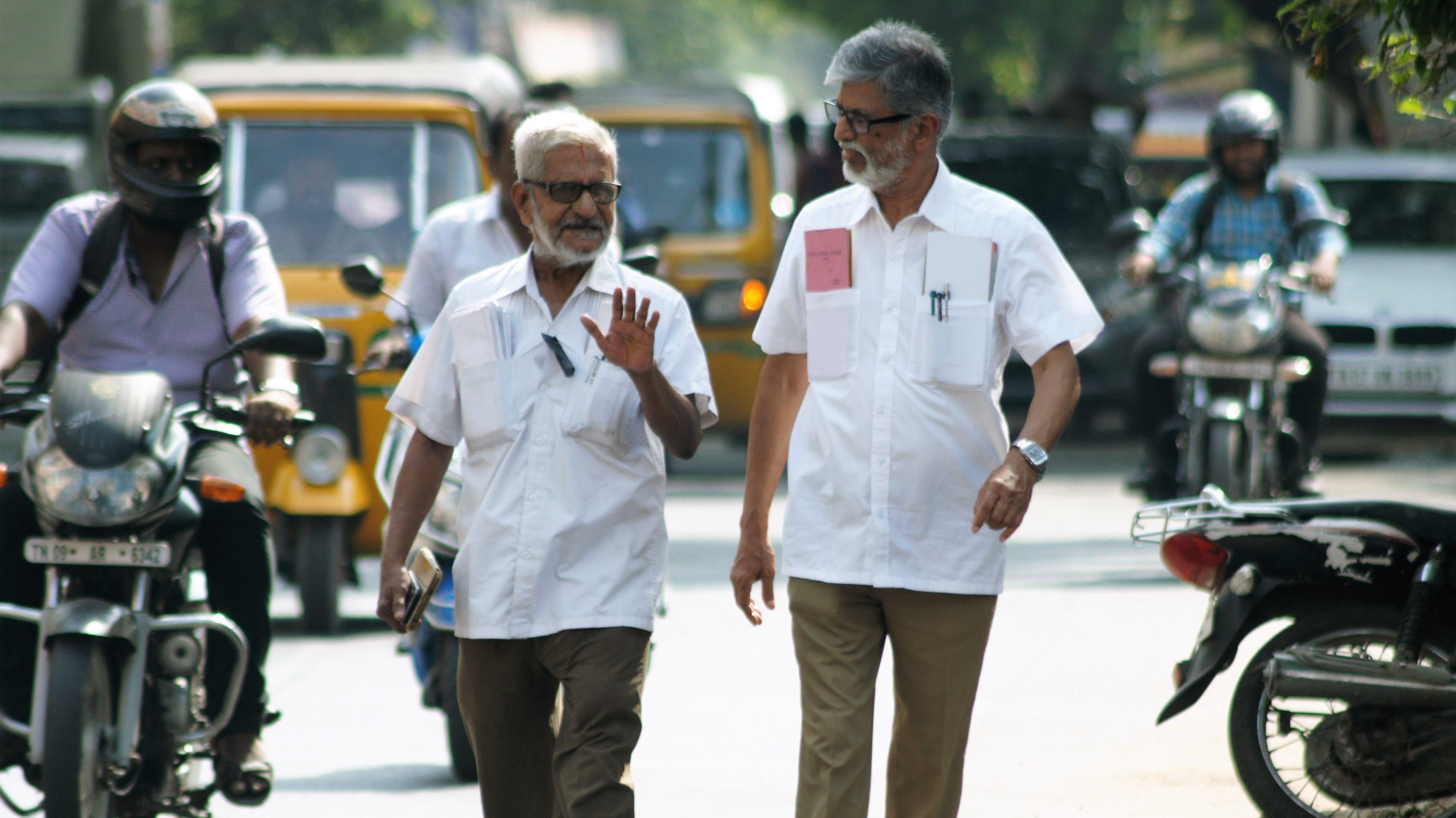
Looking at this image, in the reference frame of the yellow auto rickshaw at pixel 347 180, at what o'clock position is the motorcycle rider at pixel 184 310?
The motorcycle rider is roughly at 12 o'clock from the yellow auto rickshaw.

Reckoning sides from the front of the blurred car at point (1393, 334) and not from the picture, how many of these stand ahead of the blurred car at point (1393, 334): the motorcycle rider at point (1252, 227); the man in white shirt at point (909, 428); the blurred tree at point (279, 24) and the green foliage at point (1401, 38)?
3

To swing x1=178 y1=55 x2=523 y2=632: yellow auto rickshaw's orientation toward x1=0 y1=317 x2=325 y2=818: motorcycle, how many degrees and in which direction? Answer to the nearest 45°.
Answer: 0° — it already faces it

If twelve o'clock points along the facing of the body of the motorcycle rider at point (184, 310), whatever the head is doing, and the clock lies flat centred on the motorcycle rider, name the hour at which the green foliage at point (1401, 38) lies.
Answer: The green foliage is roughly at 10 o'clock from the motorcycle rider.

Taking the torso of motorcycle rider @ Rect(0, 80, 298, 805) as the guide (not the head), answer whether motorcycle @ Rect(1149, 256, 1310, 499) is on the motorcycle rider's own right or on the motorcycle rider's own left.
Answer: on the motorcycle rider's own left

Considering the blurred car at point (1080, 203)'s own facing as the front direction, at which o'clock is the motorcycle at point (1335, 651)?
The motorcycle is roughly at 12 o'clock from the blurred car.

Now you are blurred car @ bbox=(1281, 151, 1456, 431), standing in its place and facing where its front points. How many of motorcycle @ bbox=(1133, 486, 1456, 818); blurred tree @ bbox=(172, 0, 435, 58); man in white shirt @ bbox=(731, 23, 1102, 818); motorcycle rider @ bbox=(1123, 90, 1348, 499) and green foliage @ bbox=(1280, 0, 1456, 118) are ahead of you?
4

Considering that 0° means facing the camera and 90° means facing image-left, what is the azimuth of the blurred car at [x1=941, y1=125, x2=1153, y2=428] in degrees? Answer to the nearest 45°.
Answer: approximately 0°

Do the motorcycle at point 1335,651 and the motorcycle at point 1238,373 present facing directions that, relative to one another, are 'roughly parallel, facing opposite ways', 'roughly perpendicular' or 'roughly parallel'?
roughly perpendicular
